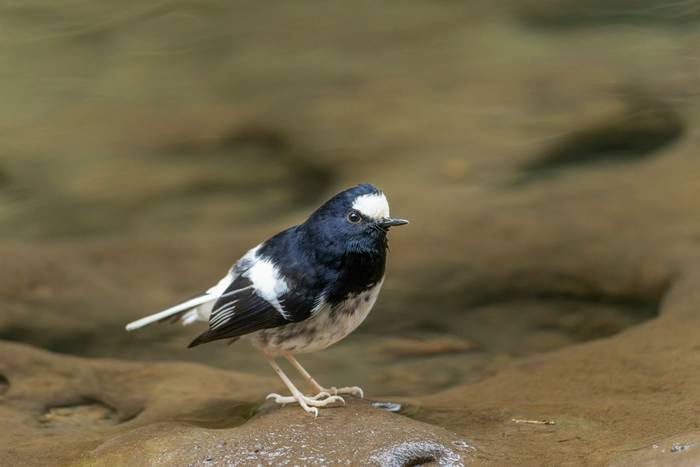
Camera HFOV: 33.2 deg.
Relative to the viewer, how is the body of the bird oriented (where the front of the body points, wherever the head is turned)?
to the viewer's right

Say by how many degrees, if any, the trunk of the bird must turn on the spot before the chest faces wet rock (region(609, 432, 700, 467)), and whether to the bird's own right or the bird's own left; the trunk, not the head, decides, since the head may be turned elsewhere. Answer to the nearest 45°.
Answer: approximately 45° to the bird's own right
